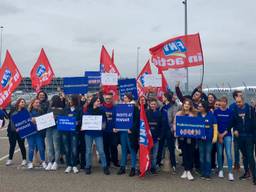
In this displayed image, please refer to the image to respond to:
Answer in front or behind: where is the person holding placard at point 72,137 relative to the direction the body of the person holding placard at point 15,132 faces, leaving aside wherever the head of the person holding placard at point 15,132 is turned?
in front

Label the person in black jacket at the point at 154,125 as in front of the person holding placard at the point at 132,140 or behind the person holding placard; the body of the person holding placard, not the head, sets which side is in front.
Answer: behind

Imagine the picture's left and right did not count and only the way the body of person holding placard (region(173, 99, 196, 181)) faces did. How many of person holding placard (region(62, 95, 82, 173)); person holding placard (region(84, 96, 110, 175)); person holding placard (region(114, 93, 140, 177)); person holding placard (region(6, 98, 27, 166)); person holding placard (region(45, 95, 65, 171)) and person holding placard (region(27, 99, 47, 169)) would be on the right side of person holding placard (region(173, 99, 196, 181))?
6

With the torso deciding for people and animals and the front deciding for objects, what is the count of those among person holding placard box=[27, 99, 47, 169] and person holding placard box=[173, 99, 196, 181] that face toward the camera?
2

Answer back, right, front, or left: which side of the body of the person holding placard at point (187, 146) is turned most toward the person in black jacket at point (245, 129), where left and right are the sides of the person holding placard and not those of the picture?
left

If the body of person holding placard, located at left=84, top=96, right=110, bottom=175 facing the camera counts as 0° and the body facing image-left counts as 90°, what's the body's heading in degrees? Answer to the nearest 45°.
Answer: approximately 0°

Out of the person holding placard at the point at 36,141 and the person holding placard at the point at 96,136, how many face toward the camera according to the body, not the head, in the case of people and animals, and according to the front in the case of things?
2

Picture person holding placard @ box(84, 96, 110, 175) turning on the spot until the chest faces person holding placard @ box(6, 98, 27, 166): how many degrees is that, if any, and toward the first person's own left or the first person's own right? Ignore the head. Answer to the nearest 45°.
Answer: approximately 135° to the first person's own right

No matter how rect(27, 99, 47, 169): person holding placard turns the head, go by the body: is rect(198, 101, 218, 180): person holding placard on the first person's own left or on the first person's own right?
on the first person's own left

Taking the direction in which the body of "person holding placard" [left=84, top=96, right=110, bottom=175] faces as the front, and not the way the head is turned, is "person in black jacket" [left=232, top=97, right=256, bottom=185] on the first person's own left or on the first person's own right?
on the first person's own left
